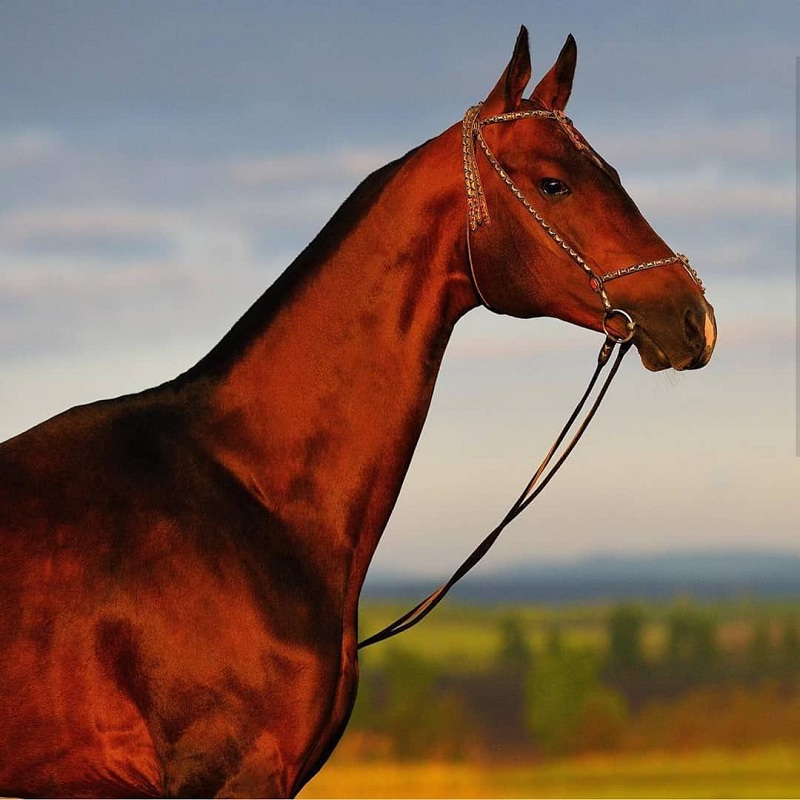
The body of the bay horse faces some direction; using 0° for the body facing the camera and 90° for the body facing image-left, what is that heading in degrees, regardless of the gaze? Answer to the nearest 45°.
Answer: approximately 270°
